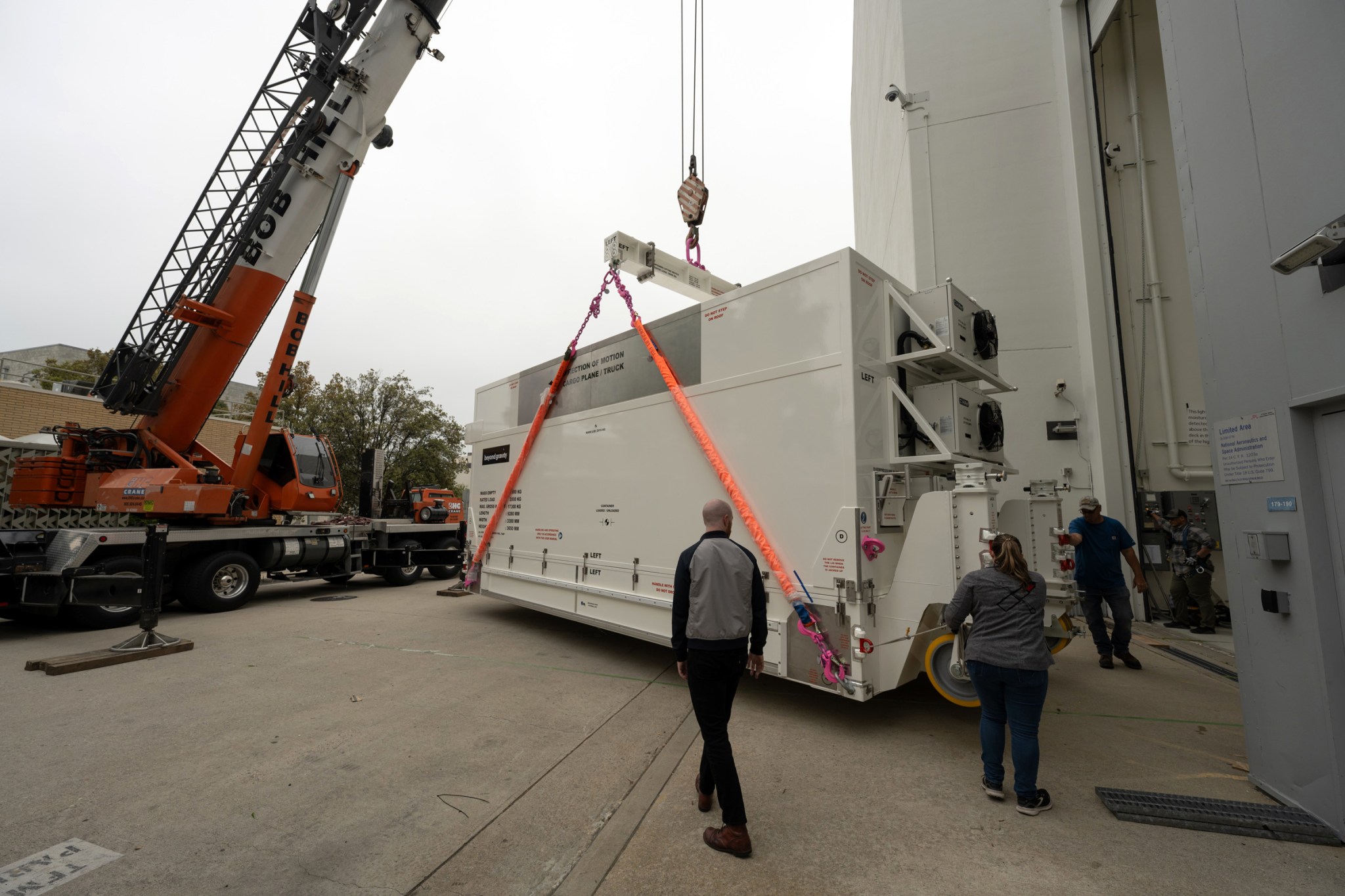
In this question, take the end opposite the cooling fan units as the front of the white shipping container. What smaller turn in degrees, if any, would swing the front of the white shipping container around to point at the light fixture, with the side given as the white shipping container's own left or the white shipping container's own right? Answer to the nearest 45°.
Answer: approximately 180°

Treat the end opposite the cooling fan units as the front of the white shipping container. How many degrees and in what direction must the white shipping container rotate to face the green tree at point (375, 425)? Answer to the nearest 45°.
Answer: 0° — it already faces it

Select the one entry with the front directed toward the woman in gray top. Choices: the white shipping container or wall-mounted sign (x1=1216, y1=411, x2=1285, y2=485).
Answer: the wall-mounted sign

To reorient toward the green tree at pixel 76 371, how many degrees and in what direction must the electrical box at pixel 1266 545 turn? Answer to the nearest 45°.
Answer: approximately 45° to its right

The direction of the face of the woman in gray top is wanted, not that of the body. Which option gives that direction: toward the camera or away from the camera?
away from the camera

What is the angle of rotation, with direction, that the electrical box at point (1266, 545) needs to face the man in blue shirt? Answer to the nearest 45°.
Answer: approximately 90° to its right

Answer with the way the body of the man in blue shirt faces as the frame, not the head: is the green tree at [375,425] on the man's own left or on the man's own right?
on the man's own right

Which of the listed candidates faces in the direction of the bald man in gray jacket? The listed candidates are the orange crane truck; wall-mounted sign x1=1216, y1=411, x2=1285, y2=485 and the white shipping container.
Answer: the wall-mounted sign

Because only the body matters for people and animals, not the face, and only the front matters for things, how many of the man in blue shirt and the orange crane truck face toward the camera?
1

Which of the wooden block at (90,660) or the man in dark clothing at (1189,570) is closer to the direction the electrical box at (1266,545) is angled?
the wooden block

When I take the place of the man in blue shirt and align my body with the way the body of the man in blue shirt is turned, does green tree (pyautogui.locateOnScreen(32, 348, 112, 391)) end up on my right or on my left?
on my right
